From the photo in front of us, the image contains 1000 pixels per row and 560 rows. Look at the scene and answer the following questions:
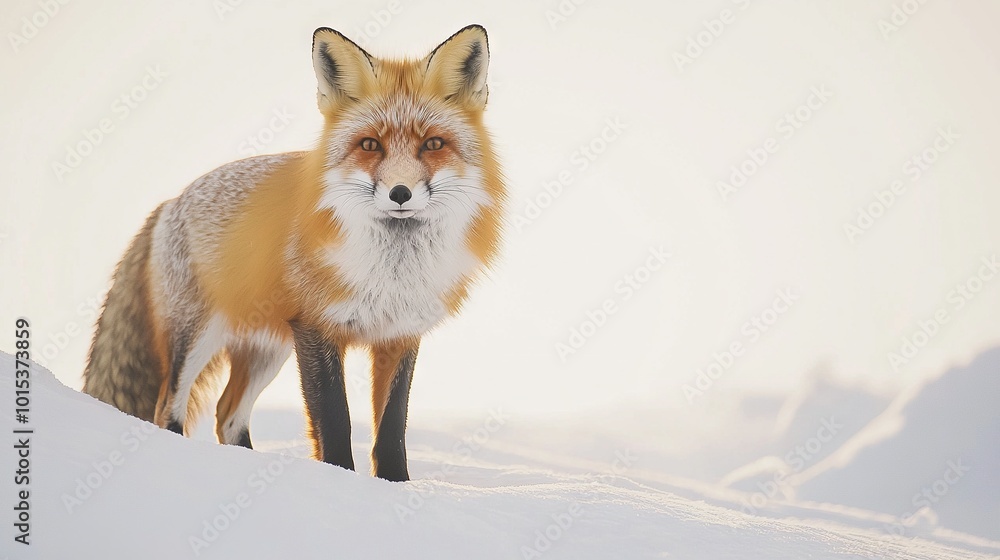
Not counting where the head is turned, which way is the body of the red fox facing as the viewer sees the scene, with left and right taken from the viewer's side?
facing the viewer and to the right of the viewer

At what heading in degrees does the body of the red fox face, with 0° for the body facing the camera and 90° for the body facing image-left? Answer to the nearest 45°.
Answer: approximately 315°
